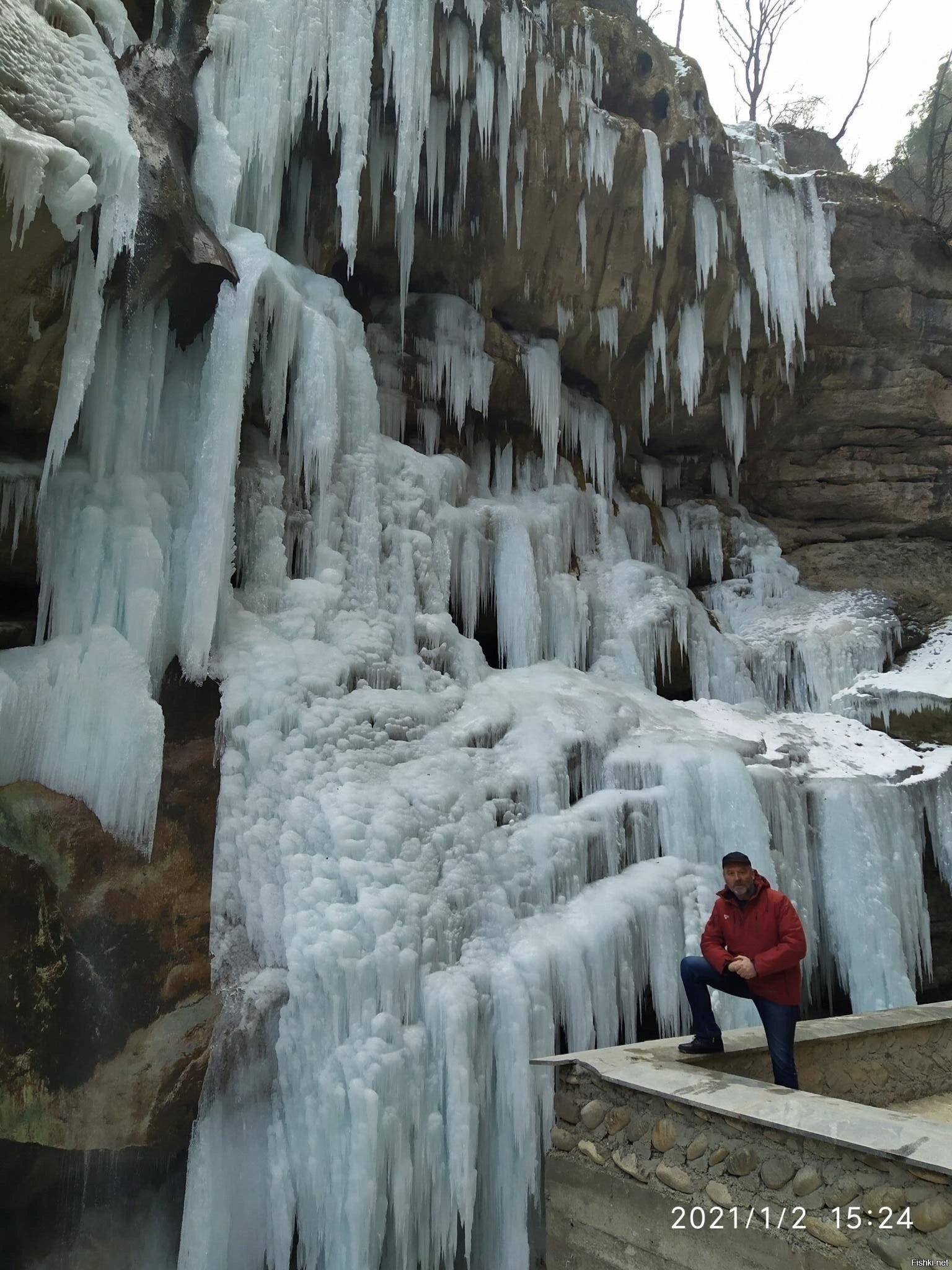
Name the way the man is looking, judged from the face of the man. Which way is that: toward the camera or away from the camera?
toward the camera

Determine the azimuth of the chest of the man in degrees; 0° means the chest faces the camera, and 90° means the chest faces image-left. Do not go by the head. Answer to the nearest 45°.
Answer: approximately 45°

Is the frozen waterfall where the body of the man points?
no

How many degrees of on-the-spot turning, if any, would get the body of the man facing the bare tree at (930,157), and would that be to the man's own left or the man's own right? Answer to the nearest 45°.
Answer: approximately 135° to the man's own right
